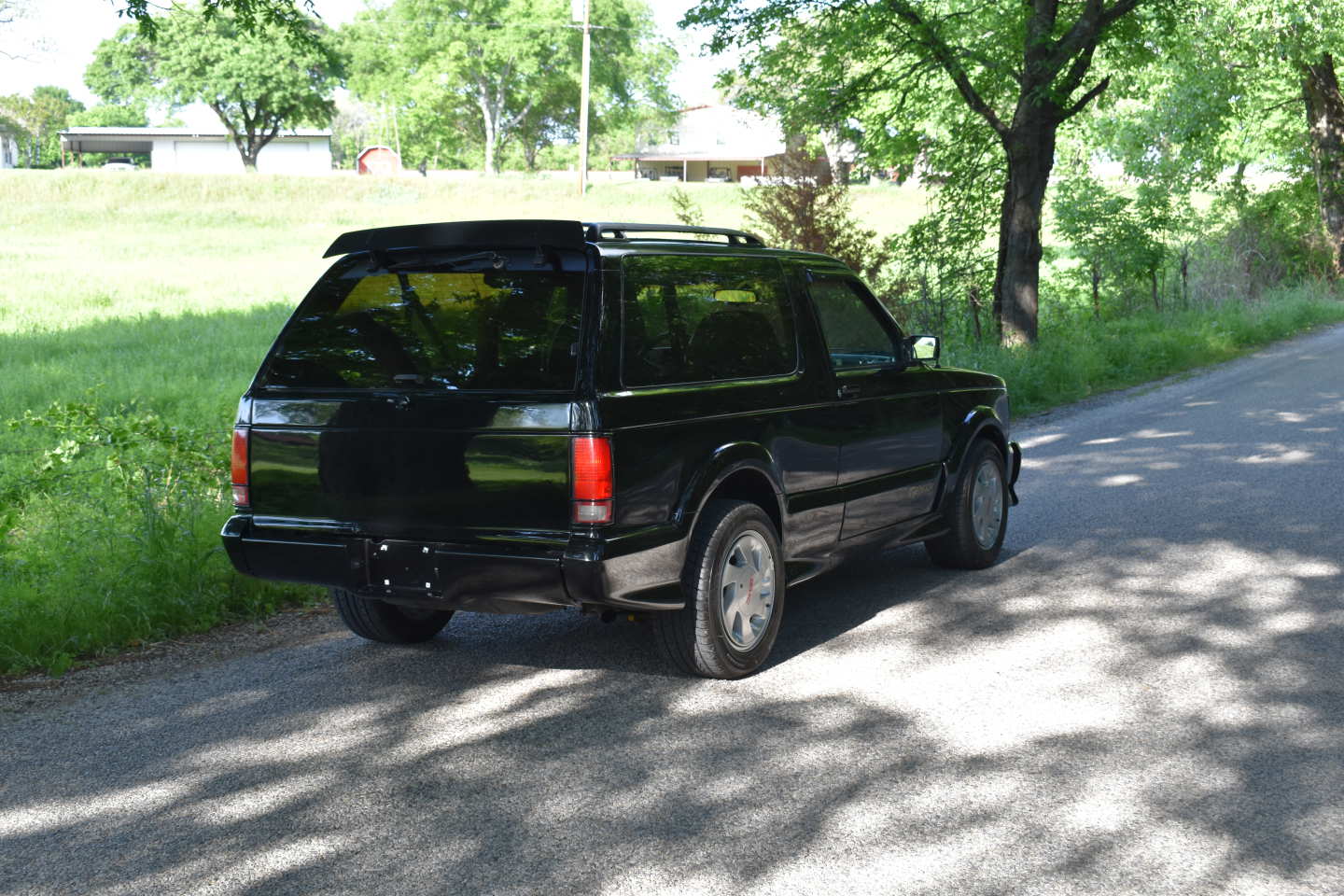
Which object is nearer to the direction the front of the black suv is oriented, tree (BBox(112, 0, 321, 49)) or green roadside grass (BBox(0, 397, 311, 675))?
the tree

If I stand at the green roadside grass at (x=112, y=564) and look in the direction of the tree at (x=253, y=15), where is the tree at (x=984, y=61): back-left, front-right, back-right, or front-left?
front-right

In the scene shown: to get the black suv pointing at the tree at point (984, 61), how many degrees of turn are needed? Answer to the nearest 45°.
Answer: approximately 45° to its left

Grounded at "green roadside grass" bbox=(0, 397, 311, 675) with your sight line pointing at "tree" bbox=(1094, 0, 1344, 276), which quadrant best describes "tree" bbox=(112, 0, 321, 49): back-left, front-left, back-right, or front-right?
front-left

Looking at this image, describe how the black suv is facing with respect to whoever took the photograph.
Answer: facing away from the viewer and to the right of the viewer

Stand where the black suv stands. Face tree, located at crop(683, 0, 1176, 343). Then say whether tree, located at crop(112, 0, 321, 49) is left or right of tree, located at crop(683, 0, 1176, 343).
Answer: left

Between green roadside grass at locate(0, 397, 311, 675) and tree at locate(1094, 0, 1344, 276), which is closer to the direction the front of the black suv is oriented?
the tree

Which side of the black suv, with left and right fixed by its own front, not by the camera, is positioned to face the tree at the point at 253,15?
left

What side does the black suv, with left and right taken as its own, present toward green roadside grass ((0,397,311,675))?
left

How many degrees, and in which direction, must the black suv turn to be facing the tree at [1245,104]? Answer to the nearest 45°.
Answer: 0° — it already faces it
